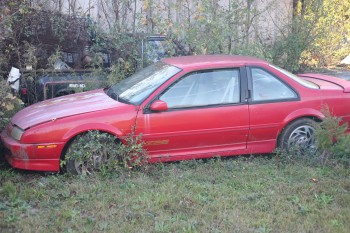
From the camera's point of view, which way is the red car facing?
to the viewer's left
